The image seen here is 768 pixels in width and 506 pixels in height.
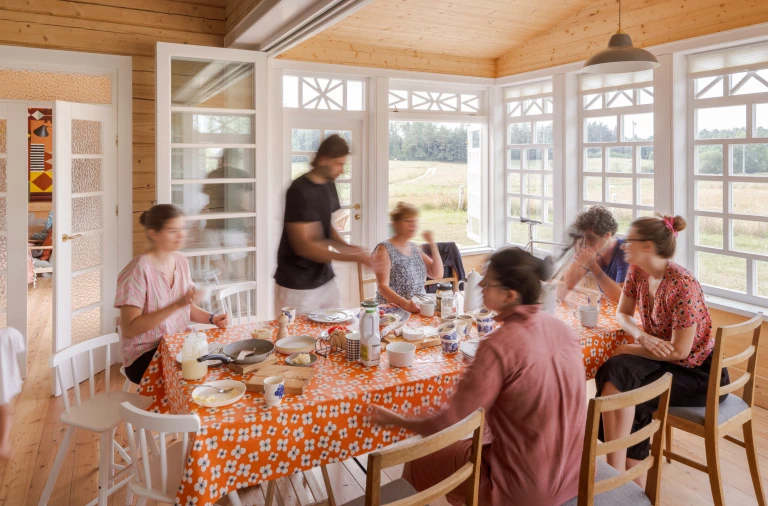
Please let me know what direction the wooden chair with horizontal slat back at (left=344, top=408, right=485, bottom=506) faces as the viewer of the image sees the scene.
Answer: facing away from the viewer and to the left of the viewer

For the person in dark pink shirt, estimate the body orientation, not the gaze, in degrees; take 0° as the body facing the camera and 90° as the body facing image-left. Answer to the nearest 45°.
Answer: approximately 135°

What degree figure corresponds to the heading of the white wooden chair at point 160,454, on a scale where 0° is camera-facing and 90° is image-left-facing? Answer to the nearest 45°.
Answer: approximately 225°

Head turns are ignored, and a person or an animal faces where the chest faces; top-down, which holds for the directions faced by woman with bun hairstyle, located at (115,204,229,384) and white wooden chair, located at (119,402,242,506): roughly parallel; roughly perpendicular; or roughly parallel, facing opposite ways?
roughly perpendicular

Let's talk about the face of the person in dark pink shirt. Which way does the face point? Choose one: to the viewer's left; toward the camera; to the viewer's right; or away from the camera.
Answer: to the viewer's left

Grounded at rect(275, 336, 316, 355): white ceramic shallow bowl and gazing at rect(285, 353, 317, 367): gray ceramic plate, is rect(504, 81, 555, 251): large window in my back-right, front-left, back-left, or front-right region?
back-left
